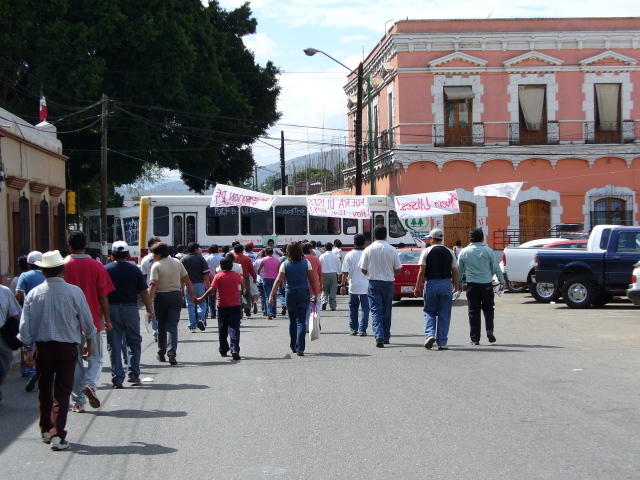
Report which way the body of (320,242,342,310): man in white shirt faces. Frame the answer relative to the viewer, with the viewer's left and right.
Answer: facing away from the viewer

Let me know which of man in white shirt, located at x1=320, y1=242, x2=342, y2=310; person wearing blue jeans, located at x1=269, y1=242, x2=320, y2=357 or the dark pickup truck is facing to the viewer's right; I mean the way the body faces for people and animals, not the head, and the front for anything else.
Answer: the dark pickup truck

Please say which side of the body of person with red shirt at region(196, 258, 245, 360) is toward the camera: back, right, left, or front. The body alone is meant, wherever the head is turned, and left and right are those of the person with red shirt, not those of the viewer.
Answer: back

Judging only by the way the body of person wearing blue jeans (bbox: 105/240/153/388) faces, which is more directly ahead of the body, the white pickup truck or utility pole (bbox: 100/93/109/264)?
the utility pole

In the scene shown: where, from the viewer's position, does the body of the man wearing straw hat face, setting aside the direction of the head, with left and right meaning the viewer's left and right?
facing away from the viewer

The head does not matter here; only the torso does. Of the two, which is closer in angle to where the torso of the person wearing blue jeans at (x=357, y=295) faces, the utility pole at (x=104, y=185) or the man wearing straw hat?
the utility pole

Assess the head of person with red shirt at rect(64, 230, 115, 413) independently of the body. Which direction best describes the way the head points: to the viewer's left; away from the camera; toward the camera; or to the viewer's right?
away from the camera

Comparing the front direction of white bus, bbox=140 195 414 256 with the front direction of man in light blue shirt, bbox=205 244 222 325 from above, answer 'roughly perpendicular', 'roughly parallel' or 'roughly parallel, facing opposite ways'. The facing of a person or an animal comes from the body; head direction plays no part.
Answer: roughly perpendicular

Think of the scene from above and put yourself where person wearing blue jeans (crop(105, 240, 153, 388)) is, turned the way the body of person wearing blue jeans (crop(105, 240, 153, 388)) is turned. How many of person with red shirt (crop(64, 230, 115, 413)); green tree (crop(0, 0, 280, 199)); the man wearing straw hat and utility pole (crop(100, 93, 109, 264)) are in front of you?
2

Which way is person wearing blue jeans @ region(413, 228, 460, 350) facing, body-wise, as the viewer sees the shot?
away from the camera

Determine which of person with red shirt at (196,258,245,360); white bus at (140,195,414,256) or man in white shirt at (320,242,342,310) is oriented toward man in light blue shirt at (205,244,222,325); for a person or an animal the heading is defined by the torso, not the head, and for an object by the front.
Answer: the person with red shirt

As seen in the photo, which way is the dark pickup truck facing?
to the viewer's right

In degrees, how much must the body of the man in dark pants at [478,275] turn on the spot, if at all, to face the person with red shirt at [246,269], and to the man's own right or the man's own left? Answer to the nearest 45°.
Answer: approximately 45° to the man's own left

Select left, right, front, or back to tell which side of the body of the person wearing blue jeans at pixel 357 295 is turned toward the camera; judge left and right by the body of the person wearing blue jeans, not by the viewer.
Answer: back
